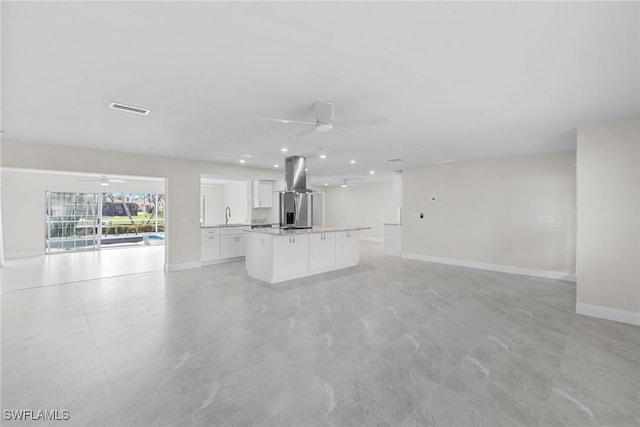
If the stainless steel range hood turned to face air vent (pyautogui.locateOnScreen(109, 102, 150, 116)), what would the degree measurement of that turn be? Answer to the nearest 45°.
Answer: approximately 90° to its right

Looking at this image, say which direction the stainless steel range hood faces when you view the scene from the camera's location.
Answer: facing the viewer and to the right of the viewer
